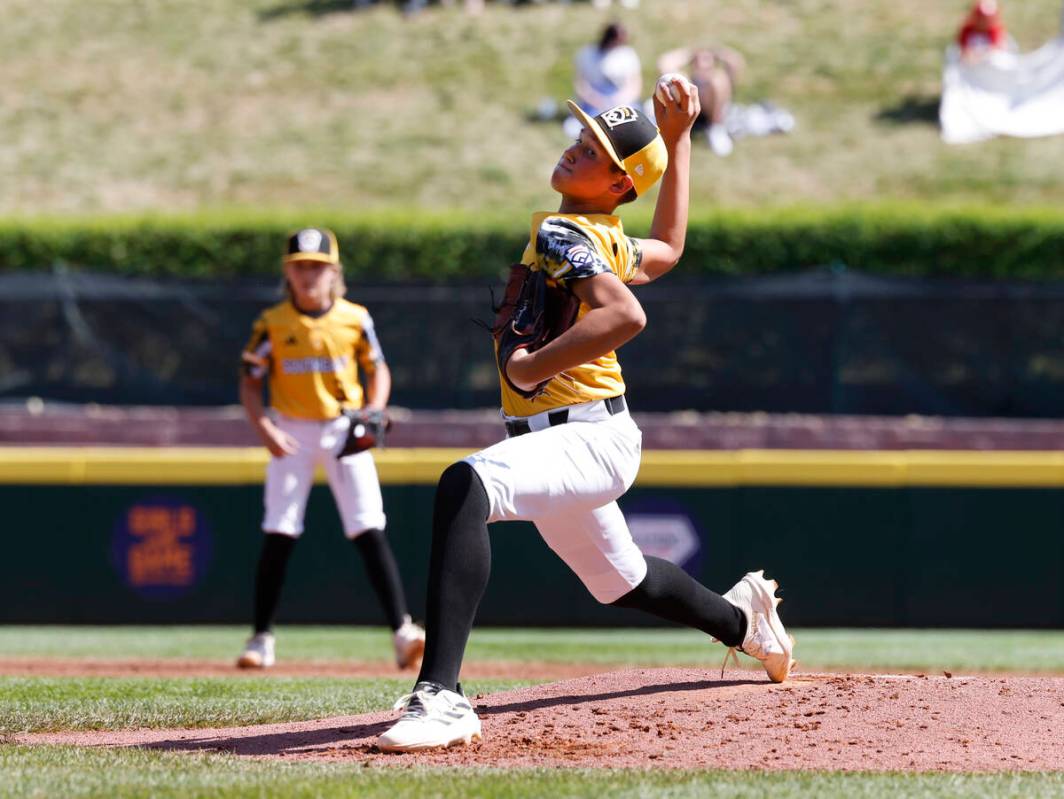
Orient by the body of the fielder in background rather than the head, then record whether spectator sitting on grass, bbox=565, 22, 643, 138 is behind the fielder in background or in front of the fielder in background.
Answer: behind

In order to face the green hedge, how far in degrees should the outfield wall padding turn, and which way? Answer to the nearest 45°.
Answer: approximately 180°

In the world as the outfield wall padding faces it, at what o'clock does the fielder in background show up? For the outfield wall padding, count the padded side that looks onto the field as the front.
The fielder in background is roughly at 1 o'clock from the outfield wall padding.

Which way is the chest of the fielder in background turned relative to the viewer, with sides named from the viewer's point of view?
facing the viewer

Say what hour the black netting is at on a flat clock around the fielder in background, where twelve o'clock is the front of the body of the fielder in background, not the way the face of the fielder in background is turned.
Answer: The black netting is roughly at 7 o'clock from the fielder in background.

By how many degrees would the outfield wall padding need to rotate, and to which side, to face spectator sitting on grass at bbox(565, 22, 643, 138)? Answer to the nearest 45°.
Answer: approximately 180°

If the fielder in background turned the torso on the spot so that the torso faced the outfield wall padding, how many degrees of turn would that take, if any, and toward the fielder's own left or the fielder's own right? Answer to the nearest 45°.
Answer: approximately 135° to the fielder's own left

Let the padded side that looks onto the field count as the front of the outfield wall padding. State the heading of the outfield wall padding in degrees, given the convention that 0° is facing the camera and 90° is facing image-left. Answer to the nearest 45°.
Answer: approximately 0°

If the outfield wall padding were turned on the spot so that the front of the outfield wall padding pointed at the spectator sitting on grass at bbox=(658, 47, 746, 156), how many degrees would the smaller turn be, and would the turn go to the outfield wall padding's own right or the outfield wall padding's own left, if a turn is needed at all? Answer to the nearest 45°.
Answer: approximately 180°

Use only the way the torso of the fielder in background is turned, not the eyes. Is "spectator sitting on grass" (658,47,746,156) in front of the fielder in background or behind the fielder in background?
behind

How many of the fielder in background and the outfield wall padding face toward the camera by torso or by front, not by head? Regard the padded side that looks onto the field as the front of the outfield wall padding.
2
